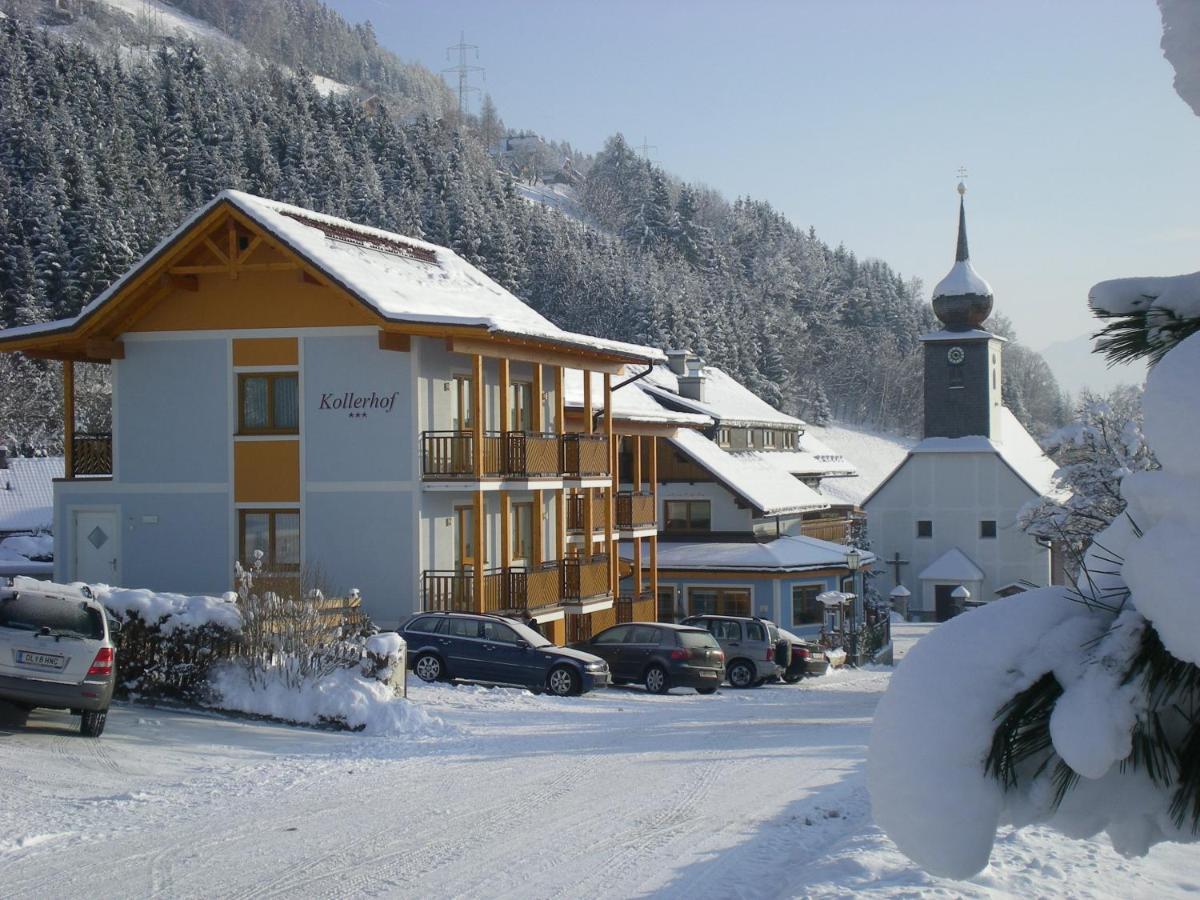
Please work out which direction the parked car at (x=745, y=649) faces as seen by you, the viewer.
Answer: facing away from the viewer and to the left of the viewer

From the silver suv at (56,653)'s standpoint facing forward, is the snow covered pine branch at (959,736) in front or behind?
behind

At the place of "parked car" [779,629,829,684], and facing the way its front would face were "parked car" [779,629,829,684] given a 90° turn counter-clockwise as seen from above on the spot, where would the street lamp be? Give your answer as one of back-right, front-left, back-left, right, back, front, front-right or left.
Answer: back-right

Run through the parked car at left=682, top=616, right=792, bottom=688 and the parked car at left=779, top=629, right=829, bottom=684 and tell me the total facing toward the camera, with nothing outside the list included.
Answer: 0

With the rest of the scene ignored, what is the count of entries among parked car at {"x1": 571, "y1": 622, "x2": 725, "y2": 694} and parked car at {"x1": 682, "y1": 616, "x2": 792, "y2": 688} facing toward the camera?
0

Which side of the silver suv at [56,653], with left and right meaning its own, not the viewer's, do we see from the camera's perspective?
back

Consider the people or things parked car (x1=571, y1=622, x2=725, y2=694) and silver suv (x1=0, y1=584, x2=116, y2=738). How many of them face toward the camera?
0

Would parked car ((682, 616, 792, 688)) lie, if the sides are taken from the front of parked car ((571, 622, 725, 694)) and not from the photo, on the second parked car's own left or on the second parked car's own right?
on the second parked car's own right

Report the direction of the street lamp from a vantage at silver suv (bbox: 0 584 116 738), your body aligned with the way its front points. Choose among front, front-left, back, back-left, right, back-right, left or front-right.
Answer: front-right

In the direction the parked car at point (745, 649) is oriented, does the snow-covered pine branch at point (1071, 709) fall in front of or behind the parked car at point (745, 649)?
behind
